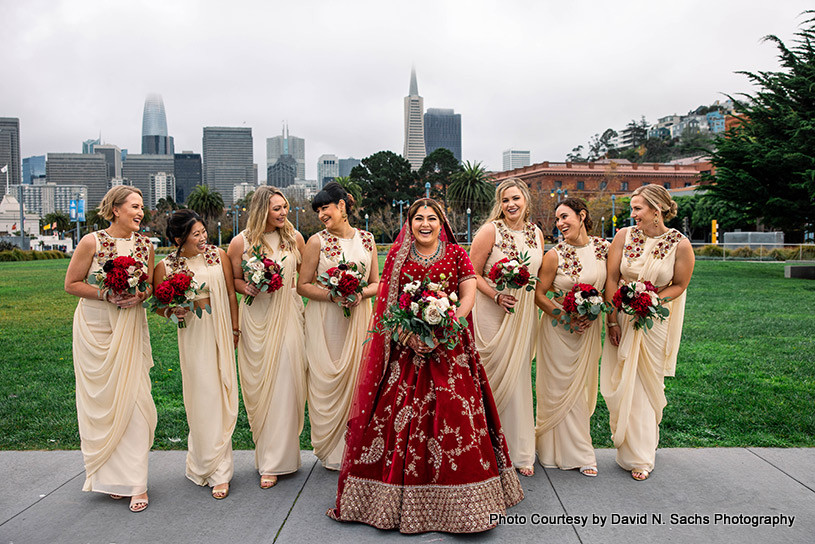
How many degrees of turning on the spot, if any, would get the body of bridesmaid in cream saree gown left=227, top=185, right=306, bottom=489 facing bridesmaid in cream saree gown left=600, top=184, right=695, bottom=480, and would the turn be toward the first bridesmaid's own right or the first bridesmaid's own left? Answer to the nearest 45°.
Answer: approximately 90° to the first bridesmaid's own left

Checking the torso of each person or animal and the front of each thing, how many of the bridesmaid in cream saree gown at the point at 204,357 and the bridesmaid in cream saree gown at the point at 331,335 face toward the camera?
2

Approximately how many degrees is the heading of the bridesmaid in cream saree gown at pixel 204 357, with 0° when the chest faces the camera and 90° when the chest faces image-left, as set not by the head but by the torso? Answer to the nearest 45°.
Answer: approximately 0°

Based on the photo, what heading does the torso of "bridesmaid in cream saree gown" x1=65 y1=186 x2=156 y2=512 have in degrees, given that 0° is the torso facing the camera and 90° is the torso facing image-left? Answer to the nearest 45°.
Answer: approximately 315°

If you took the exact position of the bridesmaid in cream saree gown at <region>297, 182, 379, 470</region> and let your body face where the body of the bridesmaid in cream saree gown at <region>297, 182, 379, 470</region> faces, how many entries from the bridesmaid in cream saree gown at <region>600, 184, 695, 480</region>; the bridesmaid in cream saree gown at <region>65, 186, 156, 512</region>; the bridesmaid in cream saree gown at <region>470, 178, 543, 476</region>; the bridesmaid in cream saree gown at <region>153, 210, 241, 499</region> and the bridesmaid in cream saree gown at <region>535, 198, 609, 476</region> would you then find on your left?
3

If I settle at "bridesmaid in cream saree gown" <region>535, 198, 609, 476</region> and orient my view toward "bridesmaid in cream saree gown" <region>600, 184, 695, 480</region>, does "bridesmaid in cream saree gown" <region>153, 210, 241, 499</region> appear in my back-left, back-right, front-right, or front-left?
back-right
